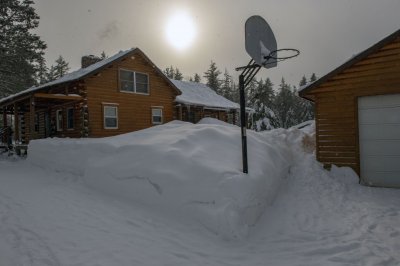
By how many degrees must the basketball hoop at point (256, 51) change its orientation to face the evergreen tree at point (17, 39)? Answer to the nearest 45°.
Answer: approximately 180°

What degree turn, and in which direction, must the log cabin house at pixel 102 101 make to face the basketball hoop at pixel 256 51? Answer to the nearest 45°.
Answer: approximately 45° to its left

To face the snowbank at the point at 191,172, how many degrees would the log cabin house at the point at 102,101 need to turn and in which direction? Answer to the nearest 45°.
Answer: approximately 45° to its left

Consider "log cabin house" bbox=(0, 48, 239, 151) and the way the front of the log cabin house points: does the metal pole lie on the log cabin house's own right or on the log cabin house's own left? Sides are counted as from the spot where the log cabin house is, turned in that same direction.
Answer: on the log cabin house's own left

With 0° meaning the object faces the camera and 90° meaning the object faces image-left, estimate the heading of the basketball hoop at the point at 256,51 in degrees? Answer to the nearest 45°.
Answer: approximately 315°

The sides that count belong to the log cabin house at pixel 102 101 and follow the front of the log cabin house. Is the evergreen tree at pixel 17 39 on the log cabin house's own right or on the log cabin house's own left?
on the log cabin house's own right

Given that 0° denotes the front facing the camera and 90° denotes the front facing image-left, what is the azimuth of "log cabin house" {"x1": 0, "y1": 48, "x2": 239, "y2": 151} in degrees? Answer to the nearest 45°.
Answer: approximately 45°
